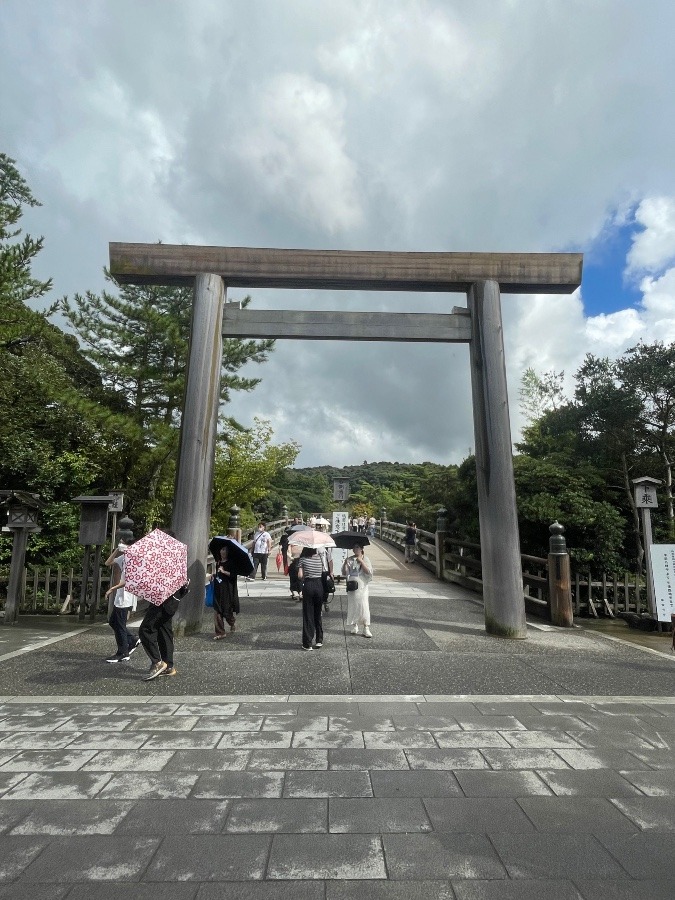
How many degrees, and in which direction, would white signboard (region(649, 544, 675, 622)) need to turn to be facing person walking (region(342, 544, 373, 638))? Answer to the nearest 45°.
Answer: approximately 45° to its right

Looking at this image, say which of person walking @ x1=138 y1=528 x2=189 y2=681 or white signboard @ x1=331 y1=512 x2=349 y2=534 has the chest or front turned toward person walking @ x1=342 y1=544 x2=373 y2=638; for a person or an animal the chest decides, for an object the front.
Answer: the white signboard

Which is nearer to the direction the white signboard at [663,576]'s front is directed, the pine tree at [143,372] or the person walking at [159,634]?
the person walking

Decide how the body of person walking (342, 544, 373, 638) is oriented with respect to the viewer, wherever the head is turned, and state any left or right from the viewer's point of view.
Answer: facing the viewer

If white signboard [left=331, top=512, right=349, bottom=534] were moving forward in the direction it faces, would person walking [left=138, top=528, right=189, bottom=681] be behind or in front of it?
in front

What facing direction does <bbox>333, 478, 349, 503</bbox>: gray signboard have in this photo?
toward the camera

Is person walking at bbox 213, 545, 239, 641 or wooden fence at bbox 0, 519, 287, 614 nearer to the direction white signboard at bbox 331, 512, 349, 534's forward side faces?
the person walking

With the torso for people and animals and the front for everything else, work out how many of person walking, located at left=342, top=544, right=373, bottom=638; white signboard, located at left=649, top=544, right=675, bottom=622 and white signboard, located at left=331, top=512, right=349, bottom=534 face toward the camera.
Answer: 3

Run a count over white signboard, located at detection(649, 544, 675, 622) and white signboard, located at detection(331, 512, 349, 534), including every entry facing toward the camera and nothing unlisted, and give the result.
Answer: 2

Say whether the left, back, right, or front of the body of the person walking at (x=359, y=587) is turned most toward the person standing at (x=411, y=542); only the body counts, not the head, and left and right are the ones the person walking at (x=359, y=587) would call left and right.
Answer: back
